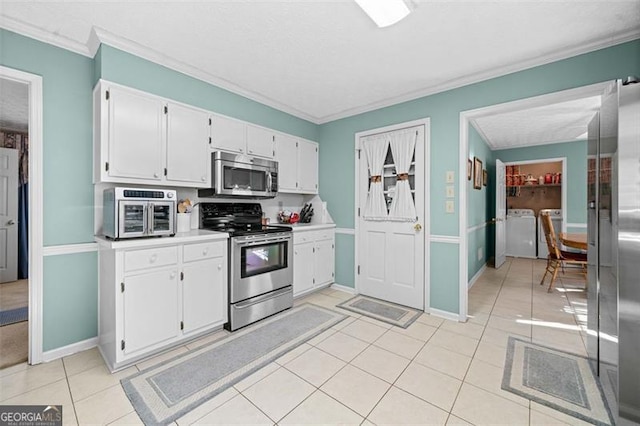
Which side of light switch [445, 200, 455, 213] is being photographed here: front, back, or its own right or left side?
front

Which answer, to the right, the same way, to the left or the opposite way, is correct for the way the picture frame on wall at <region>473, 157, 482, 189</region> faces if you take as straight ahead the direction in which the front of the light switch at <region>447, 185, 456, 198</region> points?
to the left

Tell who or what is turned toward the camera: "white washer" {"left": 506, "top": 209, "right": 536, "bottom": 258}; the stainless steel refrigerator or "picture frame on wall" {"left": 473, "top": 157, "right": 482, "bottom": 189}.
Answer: the white washer

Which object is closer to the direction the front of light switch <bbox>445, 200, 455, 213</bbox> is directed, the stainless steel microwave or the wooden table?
the stainless steel microwave

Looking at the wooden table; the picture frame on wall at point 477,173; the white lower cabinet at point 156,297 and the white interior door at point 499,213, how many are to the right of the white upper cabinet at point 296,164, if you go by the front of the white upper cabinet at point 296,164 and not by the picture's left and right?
1

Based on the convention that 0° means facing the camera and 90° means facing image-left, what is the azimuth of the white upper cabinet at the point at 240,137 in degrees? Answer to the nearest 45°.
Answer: approximately 315°

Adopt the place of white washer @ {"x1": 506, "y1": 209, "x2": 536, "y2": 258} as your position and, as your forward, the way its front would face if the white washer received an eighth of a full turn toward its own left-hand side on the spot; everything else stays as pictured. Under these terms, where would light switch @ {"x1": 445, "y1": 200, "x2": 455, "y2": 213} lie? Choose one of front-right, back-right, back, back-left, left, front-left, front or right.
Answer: front-right

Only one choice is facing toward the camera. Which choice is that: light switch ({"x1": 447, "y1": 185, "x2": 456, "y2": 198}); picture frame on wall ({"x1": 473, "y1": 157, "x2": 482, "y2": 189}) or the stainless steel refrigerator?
the light switch

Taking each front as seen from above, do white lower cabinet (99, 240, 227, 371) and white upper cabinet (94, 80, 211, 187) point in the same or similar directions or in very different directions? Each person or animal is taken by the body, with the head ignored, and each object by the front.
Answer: same or similar directions

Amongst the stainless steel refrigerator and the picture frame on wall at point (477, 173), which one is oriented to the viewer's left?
the stainless steel refrigerator

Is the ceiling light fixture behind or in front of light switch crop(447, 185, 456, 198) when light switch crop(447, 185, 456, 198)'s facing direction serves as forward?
in front

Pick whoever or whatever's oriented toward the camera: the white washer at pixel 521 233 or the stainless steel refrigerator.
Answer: the white washer

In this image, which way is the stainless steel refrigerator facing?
to the viewer's left

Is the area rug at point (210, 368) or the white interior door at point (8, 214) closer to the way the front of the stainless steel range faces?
the area rug

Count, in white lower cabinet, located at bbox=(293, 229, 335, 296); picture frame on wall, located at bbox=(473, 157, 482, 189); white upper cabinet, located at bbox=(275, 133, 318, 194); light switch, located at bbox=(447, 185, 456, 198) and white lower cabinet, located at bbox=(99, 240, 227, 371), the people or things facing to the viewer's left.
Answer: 0

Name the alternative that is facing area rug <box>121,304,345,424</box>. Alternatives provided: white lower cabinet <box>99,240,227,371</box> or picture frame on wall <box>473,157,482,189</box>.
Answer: the white lower cabinet

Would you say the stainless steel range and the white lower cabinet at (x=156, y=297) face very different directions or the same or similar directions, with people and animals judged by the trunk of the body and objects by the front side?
same or similar directions
